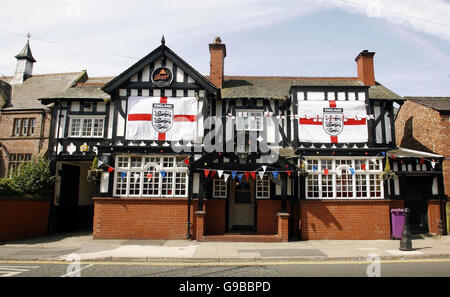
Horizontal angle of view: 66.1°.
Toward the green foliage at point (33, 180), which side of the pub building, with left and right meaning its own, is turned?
right

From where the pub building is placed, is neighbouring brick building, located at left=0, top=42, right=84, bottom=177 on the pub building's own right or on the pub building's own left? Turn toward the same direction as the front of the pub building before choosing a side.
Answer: on the pub building's own right

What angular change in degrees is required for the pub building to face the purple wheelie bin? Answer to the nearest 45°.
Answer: approximately 90° to its left

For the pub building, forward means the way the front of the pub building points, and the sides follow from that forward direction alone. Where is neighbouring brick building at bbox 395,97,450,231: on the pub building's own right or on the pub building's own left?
on the pub building's own left

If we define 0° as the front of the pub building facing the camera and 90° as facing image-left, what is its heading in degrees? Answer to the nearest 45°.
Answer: approximately 0°
